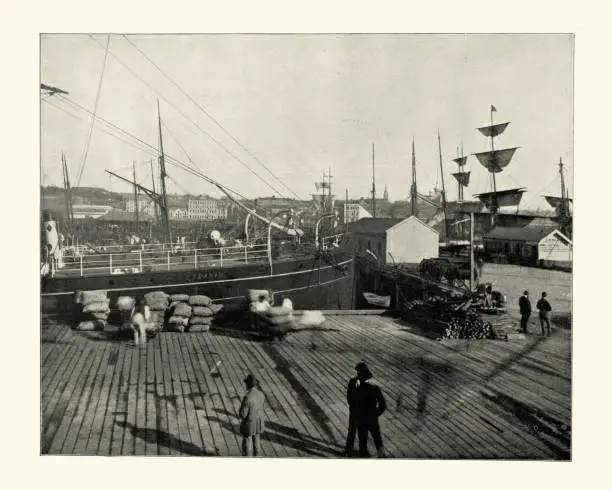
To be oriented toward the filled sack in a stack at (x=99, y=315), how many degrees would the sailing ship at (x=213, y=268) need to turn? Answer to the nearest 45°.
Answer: approximately 180°

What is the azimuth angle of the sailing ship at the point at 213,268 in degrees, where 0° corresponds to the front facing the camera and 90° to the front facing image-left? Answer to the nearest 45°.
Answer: approximately 270°

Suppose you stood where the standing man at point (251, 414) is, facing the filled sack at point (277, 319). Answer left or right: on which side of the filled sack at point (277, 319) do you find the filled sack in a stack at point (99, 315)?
left
